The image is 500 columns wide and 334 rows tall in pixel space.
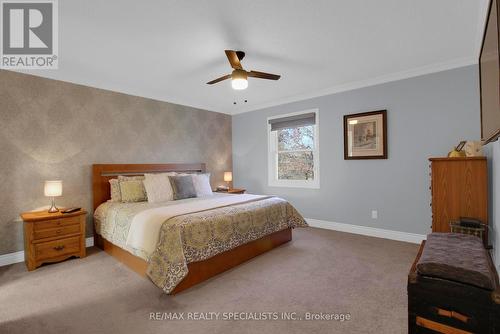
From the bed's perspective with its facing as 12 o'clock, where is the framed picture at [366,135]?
The framed picture is roughly at 10 o'clock from the bed.

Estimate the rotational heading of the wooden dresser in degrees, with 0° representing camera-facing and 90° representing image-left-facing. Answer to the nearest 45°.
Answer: approximately 90°

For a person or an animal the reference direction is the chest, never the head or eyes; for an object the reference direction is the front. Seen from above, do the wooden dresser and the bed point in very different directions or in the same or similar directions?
very different directions

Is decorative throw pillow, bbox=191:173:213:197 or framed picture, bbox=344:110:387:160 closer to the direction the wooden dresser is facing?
the decorative throw pillow

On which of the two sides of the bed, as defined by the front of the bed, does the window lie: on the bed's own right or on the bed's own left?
on the bed's own left

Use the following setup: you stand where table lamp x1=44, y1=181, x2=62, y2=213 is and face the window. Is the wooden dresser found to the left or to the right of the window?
right

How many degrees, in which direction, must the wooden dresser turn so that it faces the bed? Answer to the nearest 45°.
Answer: approximately 45° to its left

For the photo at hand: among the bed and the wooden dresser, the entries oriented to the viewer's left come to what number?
1

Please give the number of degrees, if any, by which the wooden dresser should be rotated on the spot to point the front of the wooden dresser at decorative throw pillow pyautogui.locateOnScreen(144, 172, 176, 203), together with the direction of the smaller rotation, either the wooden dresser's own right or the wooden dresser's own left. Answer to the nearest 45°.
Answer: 0° — it already faces it
